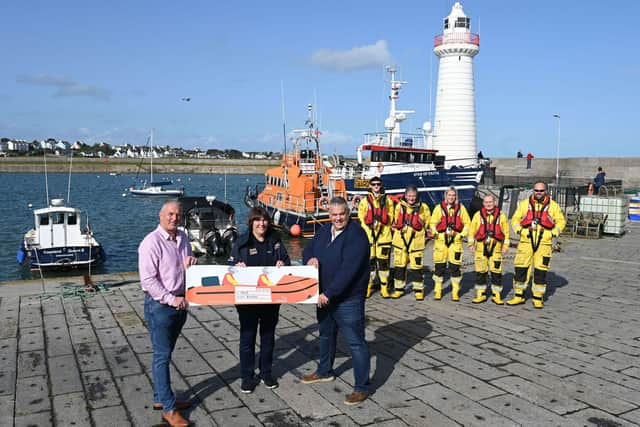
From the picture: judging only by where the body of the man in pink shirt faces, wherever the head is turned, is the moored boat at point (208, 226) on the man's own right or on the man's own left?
on the man's own left

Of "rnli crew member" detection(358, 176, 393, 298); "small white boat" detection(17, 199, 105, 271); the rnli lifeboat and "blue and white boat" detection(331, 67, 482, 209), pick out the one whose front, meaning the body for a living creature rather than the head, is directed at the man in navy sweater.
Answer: the rnli crew member

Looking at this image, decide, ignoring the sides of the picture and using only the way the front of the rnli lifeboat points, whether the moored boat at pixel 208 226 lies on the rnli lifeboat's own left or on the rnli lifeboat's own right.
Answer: on the rnli lifeboat's own left

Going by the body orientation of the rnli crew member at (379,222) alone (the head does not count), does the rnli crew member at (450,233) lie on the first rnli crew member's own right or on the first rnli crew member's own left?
on the first rnli crew member's own left

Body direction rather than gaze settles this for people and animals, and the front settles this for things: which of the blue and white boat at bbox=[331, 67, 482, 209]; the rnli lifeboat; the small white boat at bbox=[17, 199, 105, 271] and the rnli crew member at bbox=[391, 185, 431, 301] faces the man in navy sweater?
the rnli crew member
